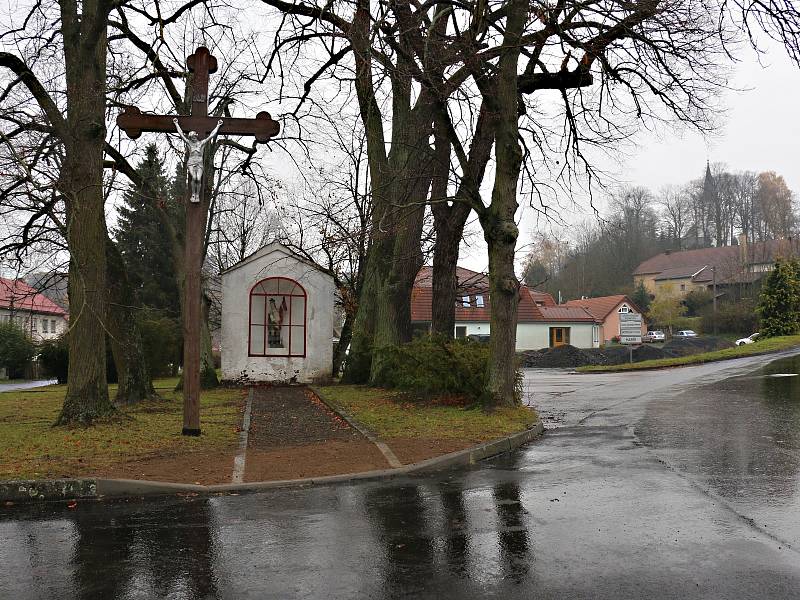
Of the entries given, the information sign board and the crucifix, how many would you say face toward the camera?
2

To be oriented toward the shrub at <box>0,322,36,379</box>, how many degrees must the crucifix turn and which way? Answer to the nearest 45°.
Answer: approximately 180°

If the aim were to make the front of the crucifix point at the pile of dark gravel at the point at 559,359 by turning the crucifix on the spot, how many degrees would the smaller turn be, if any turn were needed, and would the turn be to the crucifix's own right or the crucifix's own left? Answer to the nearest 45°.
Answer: approximately 135° to the crucifix's own left

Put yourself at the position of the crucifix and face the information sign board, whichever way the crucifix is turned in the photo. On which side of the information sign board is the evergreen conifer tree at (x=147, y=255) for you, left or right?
left

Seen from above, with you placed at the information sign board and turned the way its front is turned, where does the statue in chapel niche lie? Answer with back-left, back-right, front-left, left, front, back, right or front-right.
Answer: front-right

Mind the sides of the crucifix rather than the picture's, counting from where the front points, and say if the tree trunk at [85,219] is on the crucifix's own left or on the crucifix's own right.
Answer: on the crucifix's own right

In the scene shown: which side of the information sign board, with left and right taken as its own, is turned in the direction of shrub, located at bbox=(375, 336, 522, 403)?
front

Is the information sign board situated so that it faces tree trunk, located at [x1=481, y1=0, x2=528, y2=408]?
yes

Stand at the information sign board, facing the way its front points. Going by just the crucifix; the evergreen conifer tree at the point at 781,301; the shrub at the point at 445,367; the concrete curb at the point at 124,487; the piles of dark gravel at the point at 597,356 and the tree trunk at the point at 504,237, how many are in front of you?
4

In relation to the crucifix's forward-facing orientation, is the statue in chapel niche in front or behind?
behind

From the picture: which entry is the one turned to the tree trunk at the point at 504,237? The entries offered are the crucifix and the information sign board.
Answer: the information sign board

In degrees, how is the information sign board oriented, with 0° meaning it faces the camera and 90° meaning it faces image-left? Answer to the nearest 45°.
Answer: approximately 0°

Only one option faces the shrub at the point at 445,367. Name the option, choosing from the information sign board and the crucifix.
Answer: the information sign board
